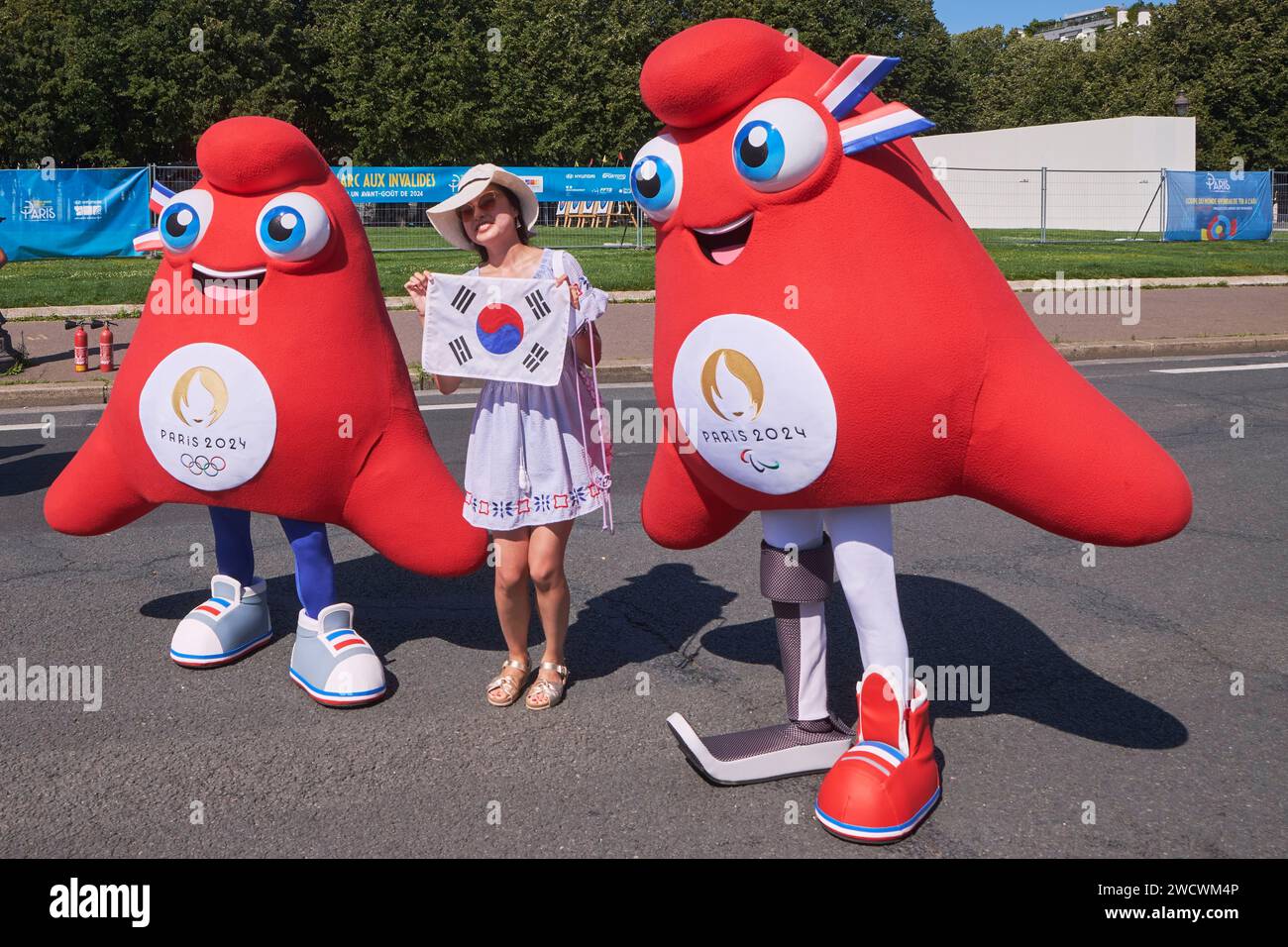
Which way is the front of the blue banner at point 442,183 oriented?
toward the camera

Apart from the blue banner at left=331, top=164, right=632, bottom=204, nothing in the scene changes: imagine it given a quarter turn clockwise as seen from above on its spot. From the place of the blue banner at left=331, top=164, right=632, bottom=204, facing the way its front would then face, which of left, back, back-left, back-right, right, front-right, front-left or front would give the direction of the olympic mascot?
left

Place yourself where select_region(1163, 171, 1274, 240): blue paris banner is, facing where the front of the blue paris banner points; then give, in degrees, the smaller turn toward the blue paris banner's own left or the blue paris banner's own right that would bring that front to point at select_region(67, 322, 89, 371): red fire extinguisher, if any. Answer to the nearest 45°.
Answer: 0° — it already faces it

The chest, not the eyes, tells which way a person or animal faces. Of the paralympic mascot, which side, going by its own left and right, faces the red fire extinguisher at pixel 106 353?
right

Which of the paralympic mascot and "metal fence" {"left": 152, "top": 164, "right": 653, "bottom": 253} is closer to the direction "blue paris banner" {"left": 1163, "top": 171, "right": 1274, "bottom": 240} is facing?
the paralympic mascot

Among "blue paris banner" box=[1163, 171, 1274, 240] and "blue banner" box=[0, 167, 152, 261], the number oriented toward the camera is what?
2

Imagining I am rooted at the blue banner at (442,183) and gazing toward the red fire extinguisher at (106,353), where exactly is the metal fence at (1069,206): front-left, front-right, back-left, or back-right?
back-left

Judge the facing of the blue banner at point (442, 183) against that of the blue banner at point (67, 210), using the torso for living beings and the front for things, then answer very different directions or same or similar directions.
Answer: same or similar directions

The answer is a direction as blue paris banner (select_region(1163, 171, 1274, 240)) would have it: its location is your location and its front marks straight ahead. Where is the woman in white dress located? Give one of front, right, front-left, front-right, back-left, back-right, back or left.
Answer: front

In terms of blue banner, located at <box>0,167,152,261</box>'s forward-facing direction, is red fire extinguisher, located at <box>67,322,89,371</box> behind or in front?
in front

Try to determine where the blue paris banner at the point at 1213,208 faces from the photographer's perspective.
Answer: facing the viewer

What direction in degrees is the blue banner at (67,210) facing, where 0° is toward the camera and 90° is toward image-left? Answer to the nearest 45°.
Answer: approximately 0°

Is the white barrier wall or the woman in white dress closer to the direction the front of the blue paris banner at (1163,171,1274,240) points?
the woman in white dress

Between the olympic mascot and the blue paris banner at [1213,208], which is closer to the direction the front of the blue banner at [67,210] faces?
the olympic mascot
